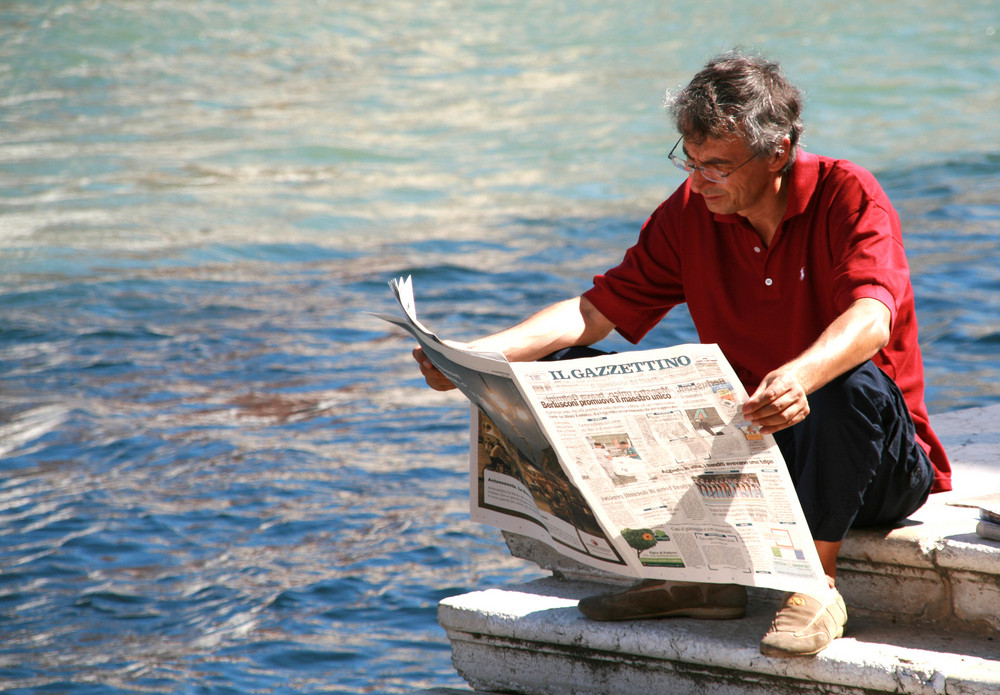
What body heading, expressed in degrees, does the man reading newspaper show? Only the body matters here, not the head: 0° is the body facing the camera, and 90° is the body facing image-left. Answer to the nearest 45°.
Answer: approximately 45°
